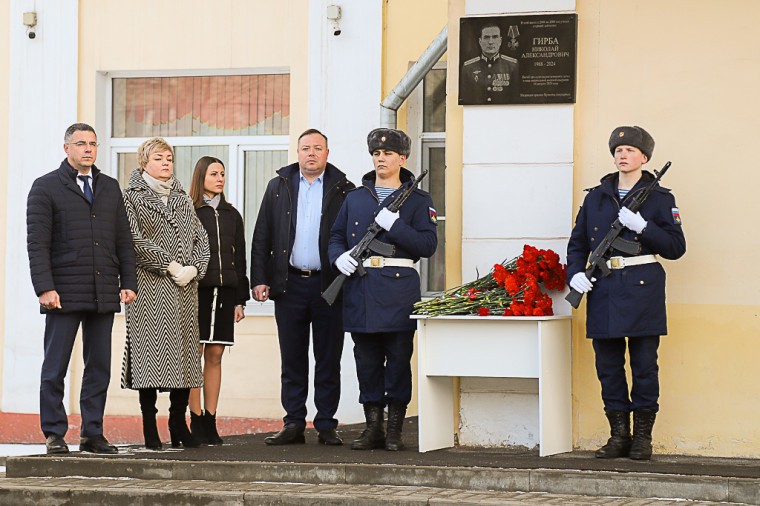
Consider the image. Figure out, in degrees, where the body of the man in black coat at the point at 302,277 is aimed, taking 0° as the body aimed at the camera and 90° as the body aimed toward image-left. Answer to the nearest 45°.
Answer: approximately 0°

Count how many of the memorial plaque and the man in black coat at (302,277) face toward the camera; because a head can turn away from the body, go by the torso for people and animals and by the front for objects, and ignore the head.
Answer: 2

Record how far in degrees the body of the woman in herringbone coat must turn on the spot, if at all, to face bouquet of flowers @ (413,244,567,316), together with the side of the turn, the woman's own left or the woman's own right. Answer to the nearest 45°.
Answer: approximately 45° to the woman's own left

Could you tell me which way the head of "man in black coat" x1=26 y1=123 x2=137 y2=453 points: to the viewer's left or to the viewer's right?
to the viewer's right

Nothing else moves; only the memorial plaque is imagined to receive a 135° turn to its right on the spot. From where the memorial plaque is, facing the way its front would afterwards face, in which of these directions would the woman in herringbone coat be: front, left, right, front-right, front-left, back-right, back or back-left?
front-left

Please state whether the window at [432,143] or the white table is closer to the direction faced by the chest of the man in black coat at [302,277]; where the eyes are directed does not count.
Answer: the white table

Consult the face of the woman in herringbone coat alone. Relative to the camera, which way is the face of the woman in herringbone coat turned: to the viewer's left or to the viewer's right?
to the viewer's right

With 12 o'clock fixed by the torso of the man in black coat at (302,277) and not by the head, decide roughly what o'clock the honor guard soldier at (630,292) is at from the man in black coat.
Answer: The honor guard soldier is roughly at 10 o'clock from the man in black coat.
